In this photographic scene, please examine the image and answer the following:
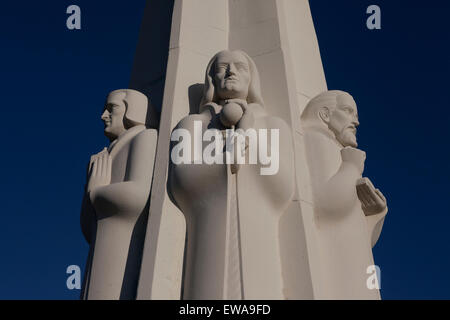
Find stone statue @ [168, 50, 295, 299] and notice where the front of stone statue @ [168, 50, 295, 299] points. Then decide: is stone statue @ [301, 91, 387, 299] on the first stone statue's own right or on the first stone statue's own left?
on the first stone statue's own left

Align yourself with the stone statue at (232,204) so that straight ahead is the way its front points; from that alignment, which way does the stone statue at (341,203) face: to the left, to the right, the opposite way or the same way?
to the left

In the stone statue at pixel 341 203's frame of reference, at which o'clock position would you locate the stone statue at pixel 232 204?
the stone statue at pixel 232 204 is roughly at 5 o'clock from the stone statue at pixel 341 203.

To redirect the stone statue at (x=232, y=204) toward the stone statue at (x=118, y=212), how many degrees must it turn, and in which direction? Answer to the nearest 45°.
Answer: approximately 90° to its right

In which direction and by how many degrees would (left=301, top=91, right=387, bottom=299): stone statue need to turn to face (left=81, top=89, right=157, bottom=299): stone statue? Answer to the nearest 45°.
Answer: approximately 180°

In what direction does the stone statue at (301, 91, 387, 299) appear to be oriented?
to the viewer's right
